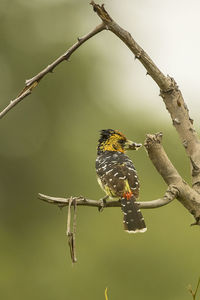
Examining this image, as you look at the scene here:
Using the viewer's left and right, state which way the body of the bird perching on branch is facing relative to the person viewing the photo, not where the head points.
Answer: facing away from the viewer and to the left of the viewer
